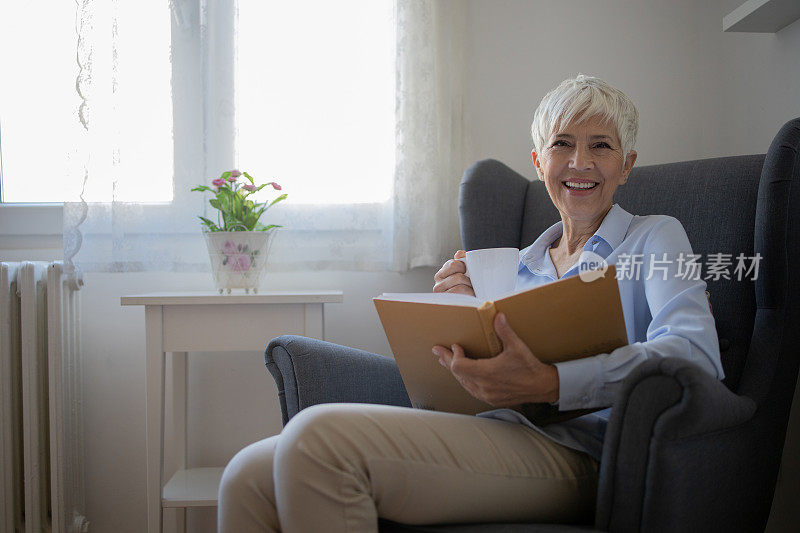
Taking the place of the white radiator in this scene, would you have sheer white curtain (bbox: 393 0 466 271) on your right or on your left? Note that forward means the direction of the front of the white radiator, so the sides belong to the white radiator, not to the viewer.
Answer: on your left

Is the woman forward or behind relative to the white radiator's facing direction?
forward

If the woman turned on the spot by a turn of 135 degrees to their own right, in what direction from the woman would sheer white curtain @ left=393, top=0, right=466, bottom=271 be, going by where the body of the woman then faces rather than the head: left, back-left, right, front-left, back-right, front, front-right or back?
front

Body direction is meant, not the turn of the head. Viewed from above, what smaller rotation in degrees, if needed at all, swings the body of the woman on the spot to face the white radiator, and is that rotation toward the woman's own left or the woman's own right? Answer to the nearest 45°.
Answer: approximately 90° to the woman's own right

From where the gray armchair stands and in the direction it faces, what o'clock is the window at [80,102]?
The window is roughly at 2 o'clock from the gray armchair.

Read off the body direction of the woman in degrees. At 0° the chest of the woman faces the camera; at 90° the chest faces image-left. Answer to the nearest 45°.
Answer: approximately 45°

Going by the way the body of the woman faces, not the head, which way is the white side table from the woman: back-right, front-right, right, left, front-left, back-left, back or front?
right

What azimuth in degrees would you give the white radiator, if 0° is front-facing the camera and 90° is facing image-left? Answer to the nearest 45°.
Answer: approximately 0°

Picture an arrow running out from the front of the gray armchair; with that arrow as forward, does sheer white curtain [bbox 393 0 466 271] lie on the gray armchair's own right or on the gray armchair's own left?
on the gray armchair's own right
